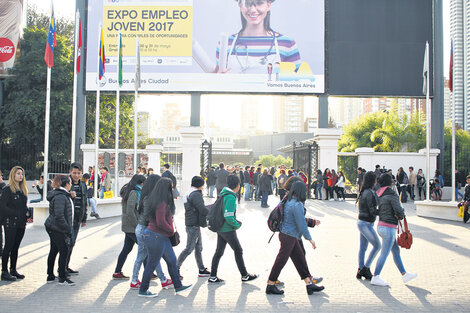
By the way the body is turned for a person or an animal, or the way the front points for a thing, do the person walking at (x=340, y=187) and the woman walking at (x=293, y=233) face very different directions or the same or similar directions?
very different directions

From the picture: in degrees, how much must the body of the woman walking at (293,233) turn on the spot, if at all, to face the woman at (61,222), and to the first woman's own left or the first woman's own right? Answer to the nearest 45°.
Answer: approximately 180°

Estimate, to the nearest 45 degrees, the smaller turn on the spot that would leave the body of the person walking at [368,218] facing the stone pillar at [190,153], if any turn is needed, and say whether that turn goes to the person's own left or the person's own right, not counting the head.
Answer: approximately 135° to the person's own left

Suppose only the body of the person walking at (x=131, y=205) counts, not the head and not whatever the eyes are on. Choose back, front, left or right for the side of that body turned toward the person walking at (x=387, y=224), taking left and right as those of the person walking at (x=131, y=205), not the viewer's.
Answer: front

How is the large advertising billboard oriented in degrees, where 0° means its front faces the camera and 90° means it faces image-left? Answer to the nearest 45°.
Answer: approximately 0°

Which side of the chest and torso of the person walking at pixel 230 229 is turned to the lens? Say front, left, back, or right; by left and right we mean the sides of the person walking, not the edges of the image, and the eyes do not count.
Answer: right

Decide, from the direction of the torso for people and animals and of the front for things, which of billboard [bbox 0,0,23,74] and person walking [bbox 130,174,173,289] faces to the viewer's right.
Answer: the person walking

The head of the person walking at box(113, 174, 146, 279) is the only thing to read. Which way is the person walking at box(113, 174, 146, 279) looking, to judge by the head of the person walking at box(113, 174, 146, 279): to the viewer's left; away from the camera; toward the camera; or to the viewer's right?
to the viewer's right

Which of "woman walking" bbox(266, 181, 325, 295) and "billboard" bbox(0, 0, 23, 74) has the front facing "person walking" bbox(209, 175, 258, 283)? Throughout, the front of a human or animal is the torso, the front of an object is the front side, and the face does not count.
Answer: the billboard

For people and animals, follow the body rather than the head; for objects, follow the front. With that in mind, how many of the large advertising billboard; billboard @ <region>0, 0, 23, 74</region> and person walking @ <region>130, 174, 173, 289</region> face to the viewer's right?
1

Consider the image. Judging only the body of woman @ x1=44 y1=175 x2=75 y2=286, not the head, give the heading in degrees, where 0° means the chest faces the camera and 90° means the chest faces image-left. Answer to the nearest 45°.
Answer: approximately 270°

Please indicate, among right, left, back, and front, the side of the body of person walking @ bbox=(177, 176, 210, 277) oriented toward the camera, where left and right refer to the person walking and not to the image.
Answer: right

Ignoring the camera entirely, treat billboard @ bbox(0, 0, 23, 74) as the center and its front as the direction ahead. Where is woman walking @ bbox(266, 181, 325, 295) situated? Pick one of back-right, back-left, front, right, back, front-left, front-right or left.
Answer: front

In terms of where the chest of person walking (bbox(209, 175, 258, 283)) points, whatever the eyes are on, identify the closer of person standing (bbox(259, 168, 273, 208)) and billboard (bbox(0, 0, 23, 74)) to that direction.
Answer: the person standing

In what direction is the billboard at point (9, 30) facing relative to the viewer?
toward the camera

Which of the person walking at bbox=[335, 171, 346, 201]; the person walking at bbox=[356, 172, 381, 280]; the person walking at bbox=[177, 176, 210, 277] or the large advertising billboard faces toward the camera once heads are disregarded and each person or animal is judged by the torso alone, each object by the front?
the large advertising billboard
